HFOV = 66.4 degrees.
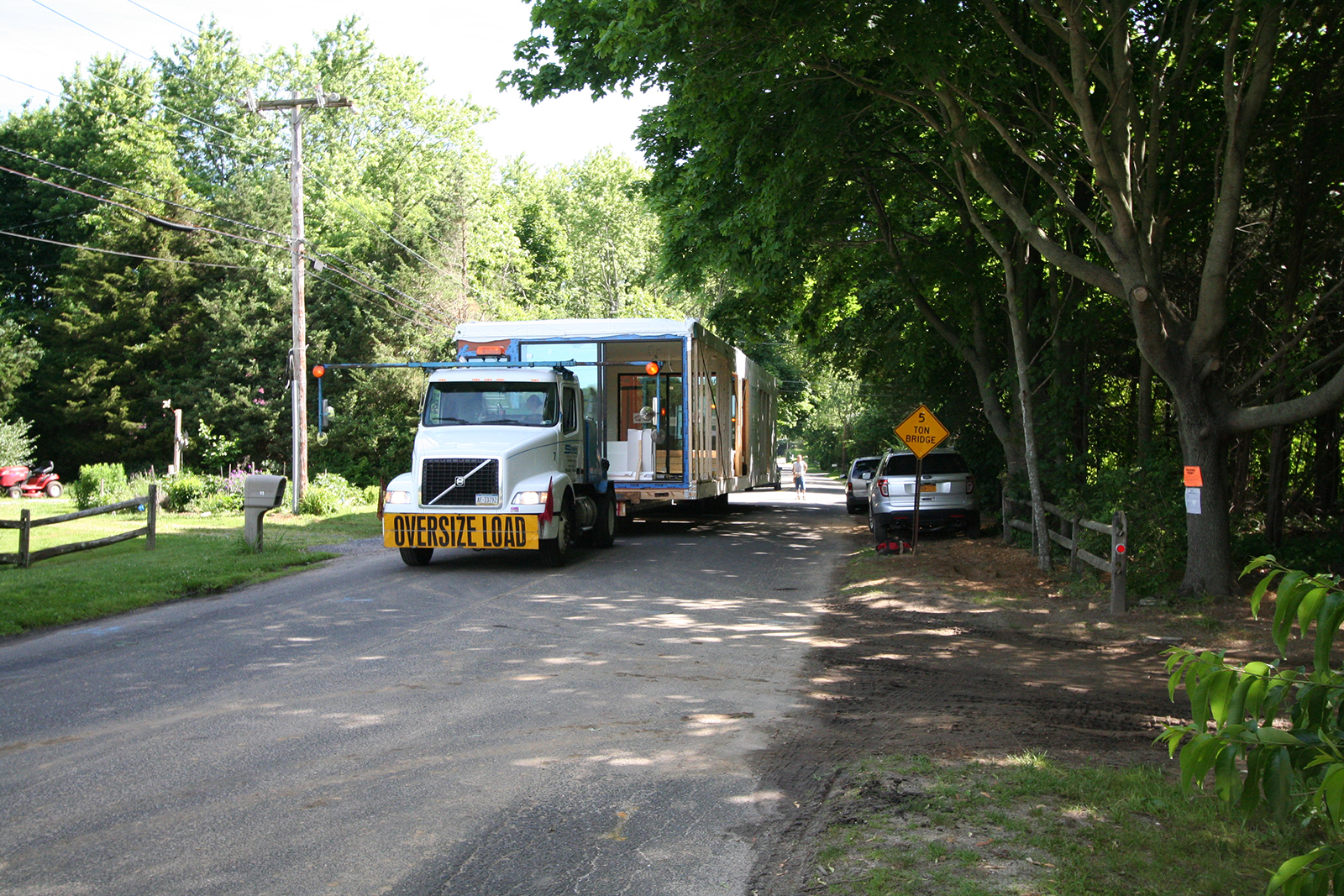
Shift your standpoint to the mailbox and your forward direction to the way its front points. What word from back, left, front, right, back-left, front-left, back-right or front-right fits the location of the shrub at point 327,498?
left

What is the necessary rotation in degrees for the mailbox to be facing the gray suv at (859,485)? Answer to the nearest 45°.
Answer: approximately 45° to its left

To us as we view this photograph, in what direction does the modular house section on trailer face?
facing the viewer

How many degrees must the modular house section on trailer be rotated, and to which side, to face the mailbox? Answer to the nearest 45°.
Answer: approximately 45° to its right

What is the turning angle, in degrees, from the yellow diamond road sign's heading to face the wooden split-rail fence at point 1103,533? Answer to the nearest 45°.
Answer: approximately 45° to its left

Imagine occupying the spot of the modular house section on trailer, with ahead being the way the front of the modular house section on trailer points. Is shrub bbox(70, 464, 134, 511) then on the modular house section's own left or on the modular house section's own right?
on the modular house section's own right

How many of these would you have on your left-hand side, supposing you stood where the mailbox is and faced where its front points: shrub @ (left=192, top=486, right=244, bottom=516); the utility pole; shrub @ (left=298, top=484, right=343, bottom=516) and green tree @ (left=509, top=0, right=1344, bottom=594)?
3

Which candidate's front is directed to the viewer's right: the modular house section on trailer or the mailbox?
the mailbox

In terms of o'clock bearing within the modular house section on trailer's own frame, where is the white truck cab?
The white truck cab is roughly at 1 o'clock from the modular house section on trailer.

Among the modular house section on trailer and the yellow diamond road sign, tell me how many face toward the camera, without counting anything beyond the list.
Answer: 2

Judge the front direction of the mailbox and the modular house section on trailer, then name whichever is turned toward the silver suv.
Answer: the mailbox

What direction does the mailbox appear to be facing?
to the viewer's right

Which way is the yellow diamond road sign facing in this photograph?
toward the camera

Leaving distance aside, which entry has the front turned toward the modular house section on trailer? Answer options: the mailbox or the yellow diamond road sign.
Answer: the mailbox
